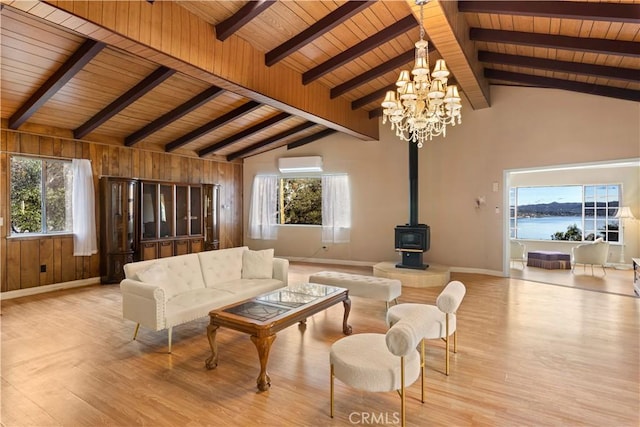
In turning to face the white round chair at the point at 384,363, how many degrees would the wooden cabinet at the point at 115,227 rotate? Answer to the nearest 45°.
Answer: approximately 45° to its right

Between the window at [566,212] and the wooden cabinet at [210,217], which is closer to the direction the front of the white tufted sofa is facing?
the window

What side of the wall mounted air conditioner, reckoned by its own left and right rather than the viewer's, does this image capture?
front

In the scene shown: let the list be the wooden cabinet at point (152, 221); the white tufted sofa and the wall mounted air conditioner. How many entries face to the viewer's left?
0

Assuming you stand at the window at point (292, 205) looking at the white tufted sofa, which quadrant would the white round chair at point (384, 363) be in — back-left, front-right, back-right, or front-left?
front-left

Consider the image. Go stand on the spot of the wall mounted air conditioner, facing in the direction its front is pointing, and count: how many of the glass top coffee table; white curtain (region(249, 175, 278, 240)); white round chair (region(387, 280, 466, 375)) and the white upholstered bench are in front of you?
3

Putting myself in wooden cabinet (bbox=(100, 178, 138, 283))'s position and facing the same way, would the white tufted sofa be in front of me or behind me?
in front

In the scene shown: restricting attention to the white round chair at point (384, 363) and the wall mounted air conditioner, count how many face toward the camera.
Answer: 1

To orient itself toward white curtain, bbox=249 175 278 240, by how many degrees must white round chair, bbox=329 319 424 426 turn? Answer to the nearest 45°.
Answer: approximately 45° to its right

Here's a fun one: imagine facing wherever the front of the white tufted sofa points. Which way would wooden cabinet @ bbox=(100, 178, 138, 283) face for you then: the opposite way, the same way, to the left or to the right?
the same way

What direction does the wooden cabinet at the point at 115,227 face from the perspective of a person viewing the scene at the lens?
facing the viewer and to the right of the viewer

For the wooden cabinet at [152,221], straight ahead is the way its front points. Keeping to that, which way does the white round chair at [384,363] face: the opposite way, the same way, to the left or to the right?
the opposite way

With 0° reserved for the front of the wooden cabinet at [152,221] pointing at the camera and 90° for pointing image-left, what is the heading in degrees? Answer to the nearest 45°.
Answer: approximately 315°

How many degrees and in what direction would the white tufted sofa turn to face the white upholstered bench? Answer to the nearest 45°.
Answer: approximately 45° to its left

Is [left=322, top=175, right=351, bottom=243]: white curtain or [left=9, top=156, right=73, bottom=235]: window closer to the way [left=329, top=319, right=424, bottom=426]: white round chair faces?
the window

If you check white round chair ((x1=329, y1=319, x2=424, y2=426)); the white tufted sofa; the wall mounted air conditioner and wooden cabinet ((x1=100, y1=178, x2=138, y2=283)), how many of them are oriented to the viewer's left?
1

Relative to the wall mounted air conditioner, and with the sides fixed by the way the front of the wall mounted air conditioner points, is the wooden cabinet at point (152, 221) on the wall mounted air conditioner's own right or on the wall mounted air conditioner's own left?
on the wall mounted air conditioner's own right

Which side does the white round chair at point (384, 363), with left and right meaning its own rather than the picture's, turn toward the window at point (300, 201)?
right

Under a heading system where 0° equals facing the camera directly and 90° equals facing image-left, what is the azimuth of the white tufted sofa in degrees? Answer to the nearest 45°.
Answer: approximately 315°

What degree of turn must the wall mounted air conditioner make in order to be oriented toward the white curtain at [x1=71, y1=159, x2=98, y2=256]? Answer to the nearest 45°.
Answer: approximately 45° to its right

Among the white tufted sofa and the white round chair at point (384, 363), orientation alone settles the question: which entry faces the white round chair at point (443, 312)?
the white tufted sofa

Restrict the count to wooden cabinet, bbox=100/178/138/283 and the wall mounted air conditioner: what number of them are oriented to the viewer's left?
0
